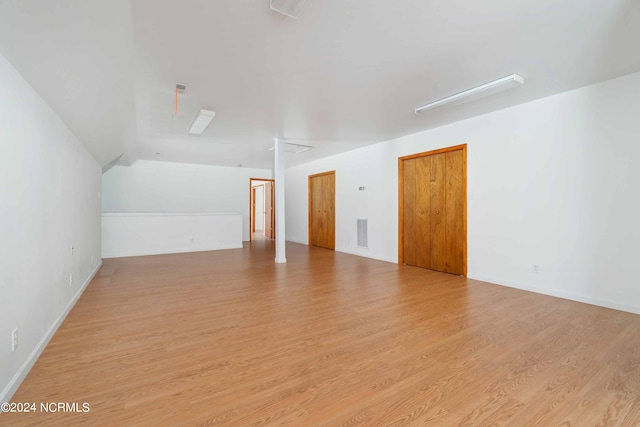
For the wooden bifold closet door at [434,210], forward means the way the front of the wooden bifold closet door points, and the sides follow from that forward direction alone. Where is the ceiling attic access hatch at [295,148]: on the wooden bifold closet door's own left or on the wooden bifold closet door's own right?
on the wooden bifold closet door's own right

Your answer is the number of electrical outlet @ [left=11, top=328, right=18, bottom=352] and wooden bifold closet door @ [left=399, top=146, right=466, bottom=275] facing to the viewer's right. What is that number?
1

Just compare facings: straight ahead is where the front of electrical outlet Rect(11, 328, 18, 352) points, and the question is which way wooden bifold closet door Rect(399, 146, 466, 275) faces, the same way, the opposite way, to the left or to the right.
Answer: the opposite way

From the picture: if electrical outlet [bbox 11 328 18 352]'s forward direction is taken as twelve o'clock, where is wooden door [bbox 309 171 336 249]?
The wooden door is roughly at 11 o'clock from the electrical outlet.

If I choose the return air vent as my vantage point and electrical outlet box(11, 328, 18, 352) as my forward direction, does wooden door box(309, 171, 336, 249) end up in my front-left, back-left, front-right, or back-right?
back-right

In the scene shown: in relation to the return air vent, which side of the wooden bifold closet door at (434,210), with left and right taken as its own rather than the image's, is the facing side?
right

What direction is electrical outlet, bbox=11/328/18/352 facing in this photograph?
to the viewer's right

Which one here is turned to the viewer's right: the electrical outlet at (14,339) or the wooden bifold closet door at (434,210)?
the electrical outlet

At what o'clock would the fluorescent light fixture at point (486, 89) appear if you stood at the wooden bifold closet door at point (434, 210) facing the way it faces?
The fluorescent light fixture is roughly at 10 o'clock from the wooden bifold closet door.

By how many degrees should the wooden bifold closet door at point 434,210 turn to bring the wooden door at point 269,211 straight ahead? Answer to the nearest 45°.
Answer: approximately 90° to its right
